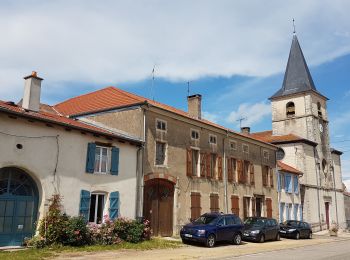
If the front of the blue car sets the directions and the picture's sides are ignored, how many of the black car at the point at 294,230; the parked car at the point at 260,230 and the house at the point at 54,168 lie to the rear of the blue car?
2

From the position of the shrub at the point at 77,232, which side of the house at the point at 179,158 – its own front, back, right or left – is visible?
right

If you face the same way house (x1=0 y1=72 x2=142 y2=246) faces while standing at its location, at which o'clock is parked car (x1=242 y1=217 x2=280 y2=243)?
The parked car is roughly at 10 o'clock from the house.

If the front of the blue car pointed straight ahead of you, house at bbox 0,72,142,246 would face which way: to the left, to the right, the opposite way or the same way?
to the left

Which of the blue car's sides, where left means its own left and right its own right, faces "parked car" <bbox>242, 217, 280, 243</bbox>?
back

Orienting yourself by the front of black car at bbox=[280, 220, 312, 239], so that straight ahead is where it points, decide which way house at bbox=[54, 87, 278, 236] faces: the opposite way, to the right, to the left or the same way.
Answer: to the left

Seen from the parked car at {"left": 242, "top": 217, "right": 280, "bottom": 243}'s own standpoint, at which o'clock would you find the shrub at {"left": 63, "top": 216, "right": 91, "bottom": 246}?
The shrub is roughly at 12 o'clock from the parked car.

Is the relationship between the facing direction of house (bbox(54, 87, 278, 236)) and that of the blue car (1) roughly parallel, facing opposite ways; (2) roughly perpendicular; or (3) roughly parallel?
roughly perpendicular

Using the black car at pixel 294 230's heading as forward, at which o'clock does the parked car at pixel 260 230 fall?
The parked car is roughly at 11 o'clock from the black car.

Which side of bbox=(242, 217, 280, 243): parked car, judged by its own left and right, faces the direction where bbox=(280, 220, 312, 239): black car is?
back

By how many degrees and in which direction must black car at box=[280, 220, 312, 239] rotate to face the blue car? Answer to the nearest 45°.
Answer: approximately 45° to its left

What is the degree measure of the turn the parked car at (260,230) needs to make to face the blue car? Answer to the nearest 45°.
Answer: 0° — it already faces it

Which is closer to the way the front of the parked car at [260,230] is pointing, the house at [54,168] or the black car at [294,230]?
the house

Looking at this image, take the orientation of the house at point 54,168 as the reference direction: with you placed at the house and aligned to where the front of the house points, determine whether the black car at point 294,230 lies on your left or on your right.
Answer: on your left
